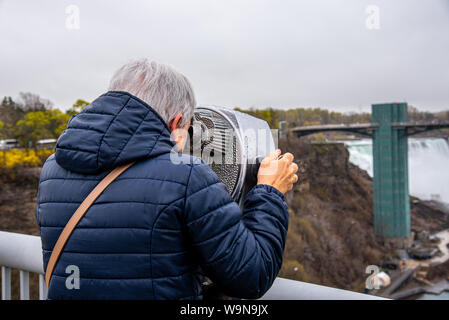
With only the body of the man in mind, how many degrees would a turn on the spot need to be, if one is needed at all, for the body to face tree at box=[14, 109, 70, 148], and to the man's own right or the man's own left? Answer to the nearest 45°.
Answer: approximately 45° to the man's own left

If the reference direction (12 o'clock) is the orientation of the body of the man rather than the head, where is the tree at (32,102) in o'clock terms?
The tree is roughly at 10 o'clock from the man.

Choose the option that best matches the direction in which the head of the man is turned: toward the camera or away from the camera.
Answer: away from the camera

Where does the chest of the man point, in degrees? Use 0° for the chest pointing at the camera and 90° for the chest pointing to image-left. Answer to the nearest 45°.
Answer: approximately 225°
